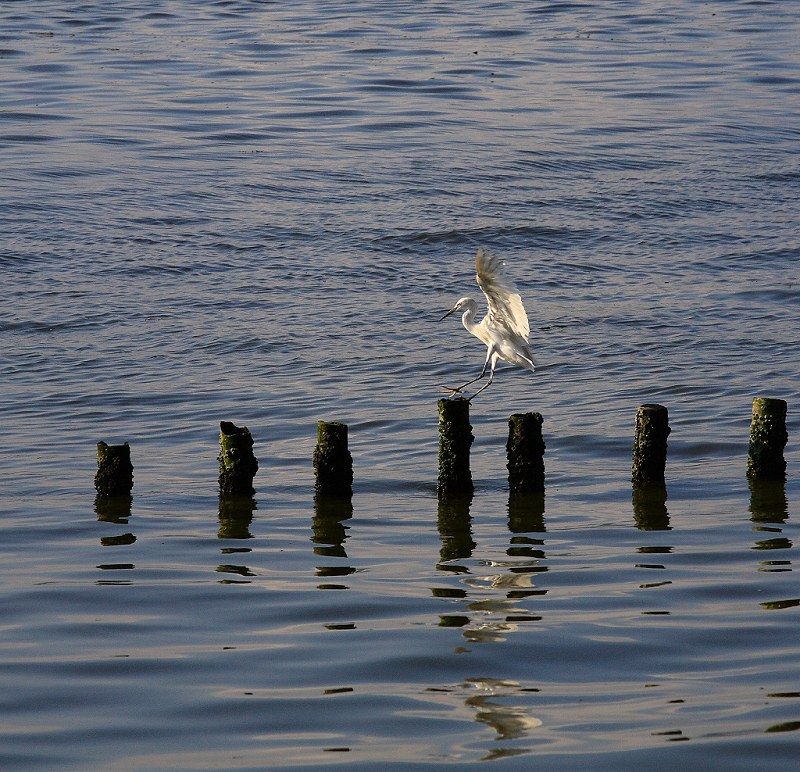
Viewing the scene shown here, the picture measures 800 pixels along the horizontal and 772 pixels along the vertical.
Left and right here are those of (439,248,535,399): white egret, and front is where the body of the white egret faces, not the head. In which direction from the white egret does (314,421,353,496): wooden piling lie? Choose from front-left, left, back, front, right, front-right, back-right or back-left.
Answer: front-left

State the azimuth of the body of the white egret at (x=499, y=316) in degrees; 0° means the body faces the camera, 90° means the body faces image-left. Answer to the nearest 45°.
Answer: approximately 90°

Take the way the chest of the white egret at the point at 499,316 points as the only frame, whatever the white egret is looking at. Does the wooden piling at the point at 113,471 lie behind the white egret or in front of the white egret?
in front

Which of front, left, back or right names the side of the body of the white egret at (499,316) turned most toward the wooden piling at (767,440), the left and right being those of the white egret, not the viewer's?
back

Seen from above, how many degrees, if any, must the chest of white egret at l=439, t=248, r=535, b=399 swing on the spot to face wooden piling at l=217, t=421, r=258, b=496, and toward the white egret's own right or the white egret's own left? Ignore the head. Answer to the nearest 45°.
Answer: approximately 45° to the white egret's own left

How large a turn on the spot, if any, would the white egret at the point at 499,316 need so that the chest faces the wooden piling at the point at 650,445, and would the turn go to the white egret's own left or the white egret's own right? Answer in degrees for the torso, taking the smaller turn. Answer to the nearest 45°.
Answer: approximately 135° to the white egret's own left
